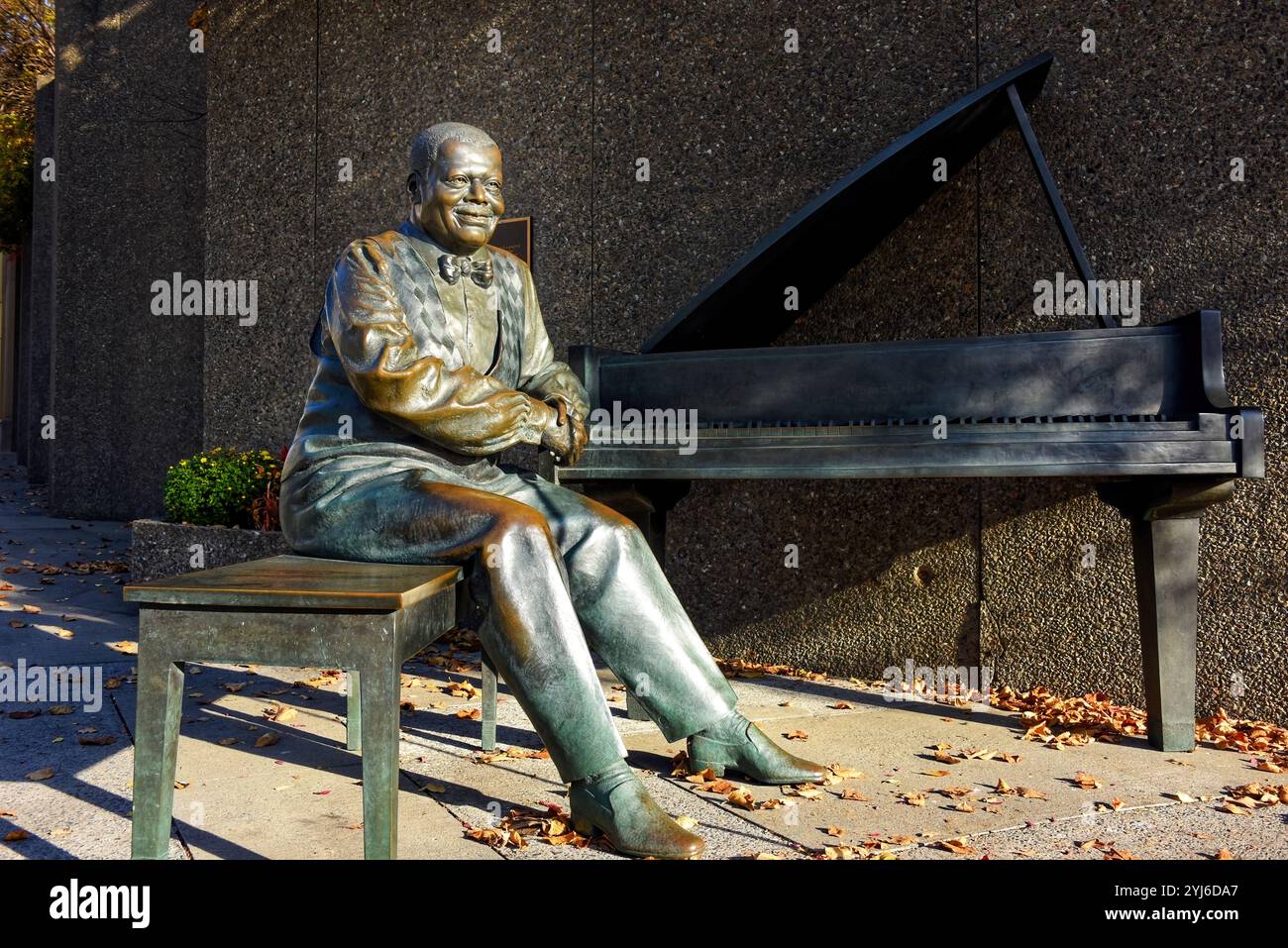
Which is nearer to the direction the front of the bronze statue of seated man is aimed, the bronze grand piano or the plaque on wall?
the bronze grand piano

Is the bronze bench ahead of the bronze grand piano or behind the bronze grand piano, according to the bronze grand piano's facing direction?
ahead

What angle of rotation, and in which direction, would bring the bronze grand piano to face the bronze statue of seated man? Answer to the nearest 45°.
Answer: approximately 45° to its right

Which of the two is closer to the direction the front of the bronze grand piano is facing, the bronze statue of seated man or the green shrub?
the bronze statue of seated man

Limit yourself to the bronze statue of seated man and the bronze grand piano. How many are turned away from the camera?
0

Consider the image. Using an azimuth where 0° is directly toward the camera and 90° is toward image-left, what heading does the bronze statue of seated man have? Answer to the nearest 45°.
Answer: approximately 315°

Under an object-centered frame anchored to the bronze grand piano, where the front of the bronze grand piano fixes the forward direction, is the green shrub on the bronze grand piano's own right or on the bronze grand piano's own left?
on the bronze grand piano's own right
